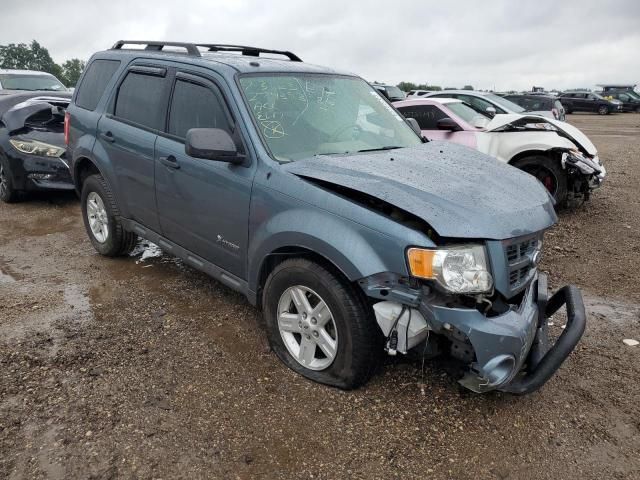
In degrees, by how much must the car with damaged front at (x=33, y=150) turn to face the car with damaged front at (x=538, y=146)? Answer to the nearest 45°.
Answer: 0° — it already faces it

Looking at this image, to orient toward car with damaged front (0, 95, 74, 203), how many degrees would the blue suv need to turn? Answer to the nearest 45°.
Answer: approximately 180°

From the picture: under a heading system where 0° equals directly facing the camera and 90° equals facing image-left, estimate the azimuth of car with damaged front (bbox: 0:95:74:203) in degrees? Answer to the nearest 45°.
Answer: approximately 315°

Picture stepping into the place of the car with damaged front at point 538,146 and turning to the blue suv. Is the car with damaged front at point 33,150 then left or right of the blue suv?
right

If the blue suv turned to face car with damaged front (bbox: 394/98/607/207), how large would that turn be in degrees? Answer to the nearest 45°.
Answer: approximately 90° to its left

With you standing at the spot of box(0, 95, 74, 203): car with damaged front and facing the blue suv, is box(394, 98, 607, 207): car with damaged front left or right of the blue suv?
left

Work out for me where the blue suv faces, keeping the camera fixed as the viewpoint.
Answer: facing the viewer and to the right of the viewer

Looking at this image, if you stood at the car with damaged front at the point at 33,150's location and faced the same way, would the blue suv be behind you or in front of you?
in front

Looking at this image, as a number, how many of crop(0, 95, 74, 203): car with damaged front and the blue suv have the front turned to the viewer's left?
0
